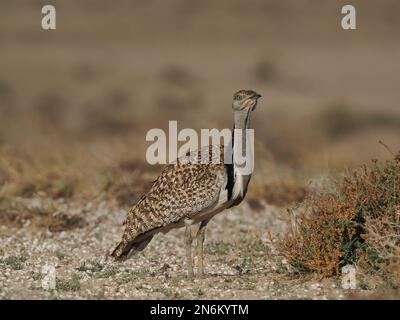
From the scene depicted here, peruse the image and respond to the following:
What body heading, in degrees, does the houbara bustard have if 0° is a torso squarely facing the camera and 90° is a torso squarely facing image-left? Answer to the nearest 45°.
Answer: approximately 270°
